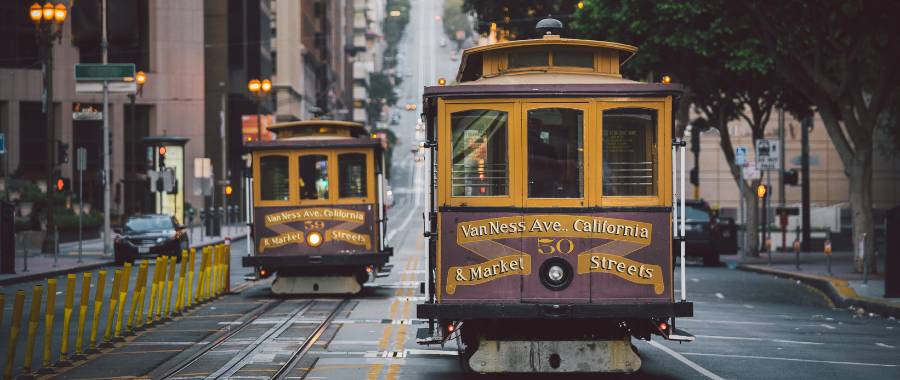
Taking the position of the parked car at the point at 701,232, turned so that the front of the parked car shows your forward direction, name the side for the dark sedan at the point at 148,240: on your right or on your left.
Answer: on your left

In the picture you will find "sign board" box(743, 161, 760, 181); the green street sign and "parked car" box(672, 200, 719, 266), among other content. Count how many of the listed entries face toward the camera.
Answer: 2

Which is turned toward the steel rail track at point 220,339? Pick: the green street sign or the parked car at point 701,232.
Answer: the green street sign

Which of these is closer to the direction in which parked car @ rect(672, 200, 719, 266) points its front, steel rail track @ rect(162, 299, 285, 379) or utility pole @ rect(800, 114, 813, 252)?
the utility pole

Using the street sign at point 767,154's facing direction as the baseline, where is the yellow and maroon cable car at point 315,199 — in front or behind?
in front

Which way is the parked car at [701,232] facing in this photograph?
away from the camera

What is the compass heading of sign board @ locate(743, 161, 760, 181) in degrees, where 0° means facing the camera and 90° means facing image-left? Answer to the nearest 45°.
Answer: approximately 0°

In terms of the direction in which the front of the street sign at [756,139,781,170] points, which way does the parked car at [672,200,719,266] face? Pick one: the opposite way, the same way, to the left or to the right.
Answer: the opposite way

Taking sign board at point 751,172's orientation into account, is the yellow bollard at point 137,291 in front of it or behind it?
in front
